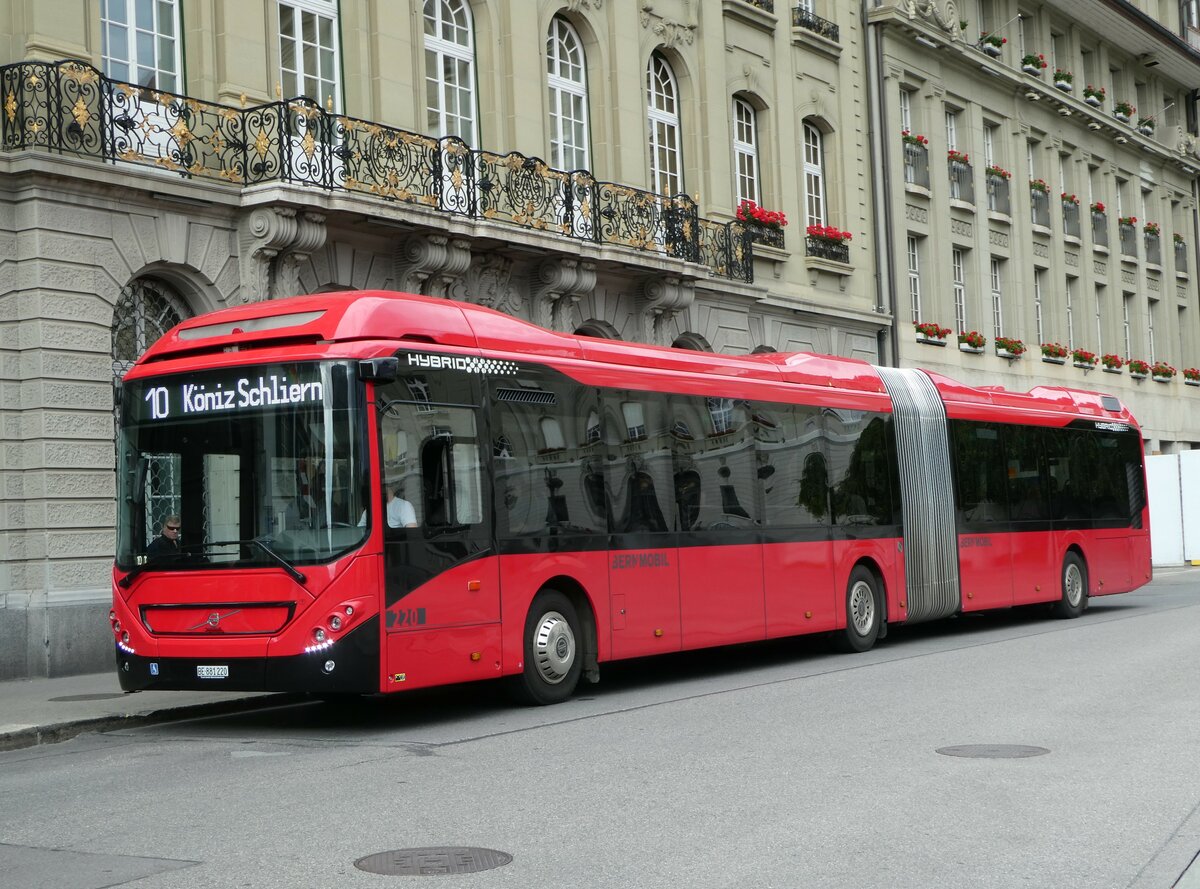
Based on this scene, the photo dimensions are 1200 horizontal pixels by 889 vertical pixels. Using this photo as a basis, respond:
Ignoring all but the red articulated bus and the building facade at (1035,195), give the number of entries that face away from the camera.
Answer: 0

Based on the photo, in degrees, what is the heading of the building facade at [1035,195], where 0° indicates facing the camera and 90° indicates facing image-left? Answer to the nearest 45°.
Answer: approximately 315°

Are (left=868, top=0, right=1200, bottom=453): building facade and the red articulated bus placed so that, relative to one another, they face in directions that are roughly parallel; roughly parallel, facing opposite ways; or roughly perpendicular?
roughly perpendicular

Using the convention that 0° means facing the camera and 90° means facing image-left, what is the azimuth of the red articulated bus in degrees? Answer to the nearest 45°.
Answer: approximately 45°

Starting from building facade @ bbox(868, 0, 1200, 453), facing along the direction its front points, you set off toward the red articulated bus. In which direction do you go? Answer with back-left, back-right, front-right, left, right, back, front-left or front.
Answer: front-right
